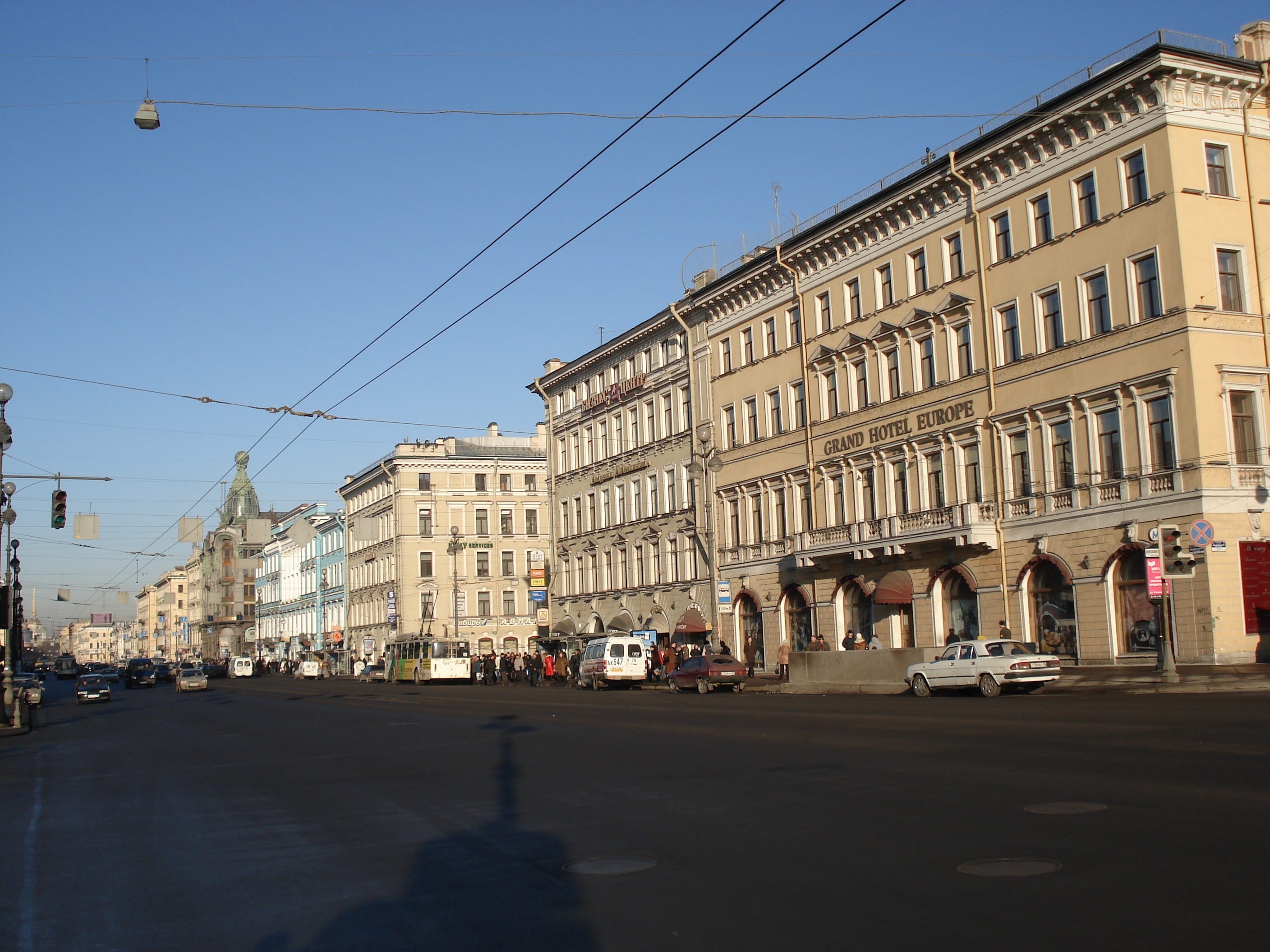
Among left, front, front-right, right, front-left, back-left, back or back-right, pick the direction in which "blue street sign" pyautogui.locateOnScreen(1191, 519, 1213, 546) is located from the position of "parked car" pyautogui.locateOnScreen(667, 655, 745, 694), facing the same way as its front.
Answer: back

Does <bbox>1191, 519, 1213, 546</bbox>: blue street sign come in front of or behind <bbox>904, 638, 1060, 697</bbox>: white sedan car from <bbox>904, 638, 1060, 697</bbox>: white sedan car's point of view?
behind

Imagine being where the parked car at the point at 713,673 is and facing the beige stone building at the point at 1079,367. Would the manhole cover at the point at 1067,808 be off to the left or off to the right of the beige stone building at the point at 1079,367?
right

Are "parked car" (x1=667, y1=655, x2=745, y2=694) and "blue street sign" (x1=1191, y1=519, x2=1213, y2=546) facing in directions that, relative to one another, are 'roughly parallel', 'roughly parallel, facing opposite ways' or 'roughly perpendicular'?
roughly perpendicular

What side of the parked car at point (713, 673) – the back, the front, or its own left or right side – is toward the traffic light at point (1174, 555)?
back

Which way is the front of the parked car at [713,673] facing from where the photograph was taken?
facing away from the viewer and to the left of the viewer

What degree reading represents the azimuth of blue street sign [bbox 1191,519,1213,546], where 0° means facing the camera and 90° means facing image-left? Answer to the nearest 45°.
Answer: approximately 0°

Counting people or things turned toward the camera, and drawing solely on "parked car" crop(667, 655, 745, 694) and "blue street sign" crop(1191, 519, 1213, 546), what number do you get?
1

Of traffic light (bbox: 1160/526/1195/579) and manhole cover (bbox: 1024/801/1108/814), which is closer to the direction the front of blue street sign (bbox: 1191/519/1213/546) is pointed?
the manhole cover

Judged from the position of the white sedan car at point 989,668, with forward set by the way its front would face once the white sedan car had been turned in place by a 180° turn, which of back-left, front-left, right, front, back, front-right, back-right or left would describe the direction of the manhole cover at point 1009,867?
front-right

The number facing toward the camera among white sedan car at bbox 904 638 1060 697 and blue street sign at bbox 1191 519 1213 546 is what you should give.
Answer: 1
